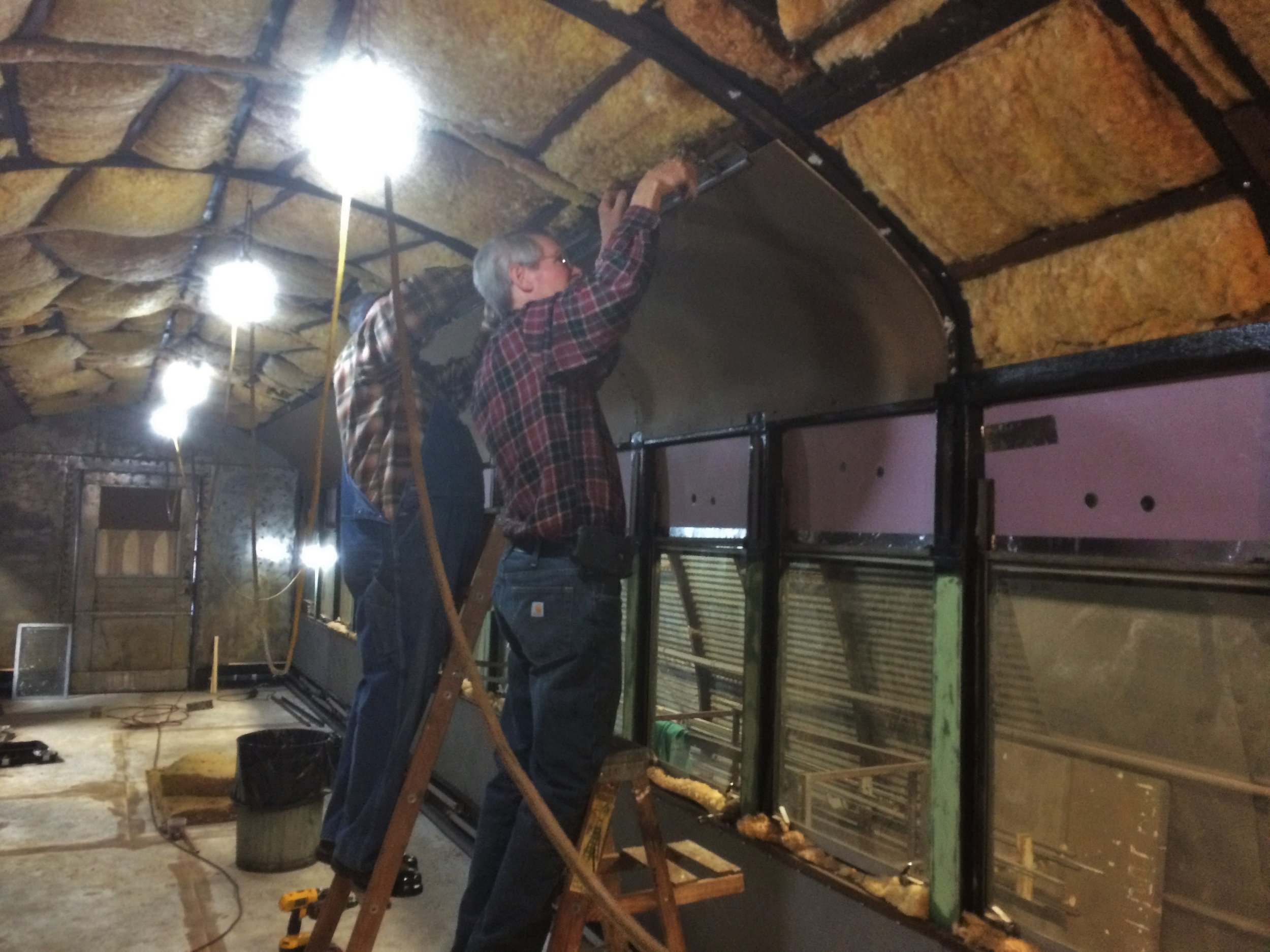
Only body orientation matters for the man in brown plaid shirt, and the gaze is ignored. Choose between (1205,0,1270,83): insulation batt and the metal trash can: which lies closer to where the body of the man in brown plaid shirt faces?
the insulation batt

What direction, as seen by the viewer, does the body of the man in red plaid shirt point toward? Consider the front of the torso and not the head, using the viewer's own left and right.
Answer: facing away from the viewer and to the right of the viewer

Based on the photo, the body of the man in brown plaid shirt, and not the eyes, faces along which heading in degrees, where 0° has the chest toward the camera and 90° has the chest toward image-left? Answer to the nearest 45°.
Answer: approximately 270°

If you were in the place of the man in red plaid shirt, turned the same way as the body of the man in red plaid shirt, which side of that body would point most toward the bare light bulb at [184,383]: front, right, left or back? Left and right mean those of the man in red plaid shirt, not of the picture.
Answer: left

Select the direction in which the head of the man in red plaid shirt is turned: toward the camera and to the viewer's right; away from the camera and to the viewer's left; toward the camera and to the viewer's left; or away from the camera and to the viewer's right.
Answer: away from the camera and to the viewer's right

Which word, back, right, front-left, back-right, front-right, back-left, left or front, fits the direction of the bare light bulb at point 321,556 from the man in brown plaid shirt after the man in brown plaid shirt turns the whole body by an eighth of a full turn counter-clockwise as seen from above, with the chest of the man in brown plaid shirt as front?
front-left

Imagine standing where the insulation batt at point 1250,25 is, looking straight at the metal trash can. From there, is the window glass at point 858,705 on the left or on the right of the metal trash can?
right

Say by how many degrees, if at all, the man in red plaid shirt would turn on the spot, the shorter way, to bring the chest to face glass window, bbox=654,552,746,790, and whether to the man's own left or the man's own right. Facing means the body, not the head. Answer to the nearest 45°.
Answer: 0° — they already face it

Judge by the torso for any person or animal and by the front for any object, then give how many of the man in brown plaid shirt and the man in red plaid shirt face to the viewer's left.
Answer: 0

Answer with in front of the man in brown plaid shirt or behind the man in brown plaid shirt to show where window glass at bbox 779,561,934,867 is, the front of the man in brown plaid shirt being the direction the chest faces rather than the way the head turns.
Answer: in front
